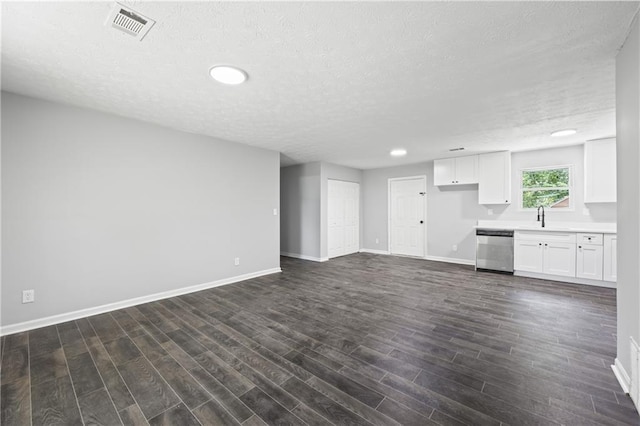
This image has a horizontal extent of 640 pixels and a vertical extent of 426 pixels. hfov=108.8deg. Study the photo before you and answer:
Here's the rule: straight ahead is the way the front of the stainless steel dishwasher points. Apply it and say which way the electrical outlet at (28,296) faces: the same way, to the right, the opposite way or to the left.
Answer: to the left

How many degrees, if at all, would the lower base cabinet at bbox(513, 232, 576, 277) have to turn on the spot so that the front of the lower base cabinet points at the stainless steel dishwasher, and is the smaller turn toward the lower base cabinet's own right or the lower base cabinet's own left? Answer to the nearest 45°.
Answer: approximately 90° to the lower base cabinet's own right

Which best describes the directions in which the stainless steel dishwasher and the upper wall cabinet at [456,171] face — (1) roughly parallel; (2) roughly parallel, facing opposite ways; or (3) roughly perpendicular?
roughly parallel

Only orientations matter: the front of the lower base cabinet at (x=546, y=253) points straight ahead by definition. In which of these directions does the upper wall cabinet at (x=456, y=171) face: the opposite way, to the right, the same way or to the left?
the same way

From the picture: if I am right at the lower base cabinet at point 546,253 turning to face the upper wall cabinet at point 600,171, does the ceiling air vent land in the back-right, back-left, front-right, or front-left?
back-right

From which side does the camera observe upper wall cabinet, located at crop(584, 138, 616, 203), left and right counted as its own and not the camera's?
front

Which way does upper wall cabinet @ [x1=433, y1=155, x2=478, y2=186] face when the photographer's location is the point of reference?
facing the viewer

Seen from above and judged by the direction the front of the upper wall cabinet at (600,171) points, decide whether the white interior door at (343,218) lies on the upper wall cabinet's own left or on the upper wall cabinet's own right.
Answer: on the upper wall cabinet's own right

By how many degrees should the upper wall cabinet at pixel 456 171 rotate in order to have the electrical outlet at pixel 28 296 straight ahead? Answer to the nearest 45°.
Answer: approximately 45° to its right

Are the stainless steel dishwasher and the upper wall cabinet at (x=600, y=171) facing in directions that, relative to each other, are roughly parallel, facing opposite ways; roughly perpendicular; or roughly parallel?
roughly parallel

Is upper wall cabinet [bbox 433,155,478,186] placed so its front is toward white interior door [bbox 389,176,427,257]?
no

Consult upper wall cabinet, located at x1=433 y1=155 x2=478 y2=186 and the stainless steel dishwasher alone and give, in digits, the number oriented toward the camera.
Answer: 2

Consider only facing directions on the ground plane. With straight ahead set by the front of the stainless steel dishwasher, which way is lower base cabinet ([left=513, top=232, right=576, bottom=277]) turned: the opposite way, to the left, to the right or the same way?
the same way

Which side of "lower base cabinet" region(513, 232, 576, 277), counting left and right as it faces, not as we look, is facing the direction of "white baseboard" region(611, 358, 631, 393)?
front

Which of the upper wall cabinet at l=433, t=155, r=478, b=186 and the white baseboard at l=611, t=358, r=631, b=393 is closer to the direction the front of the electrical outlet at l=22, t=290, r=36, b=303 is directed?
the white baseboard

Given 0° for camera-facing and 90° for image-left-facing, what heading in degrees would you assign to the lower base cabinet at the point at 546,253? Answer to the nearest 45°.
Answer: approximately 0°

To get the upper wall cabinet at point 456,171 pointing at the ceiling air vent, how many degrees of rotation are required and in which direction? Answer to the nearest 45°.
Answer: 0° — it already faces it
